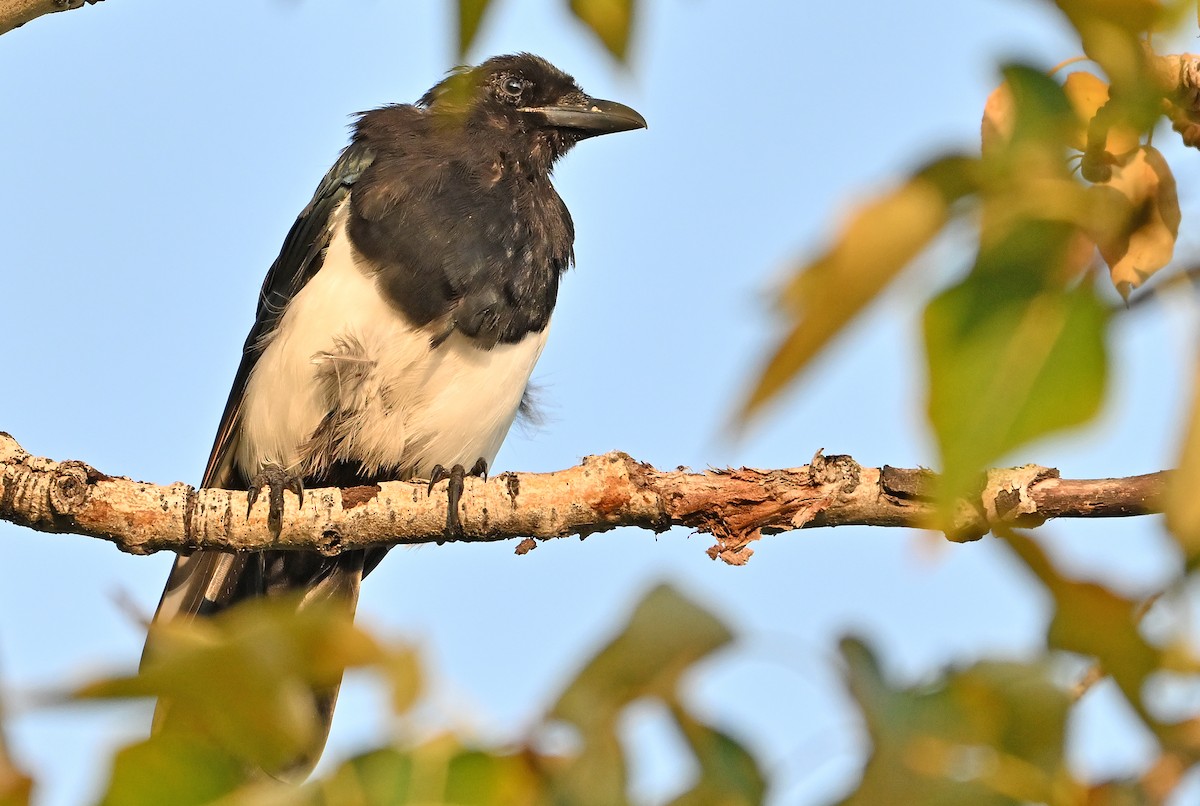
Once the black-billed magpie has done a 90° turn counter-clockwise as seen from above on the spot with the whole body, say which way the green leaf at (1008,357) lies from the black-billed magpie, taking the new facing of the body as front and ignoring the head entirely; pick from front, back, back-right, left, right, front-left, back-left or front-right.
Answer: back-right

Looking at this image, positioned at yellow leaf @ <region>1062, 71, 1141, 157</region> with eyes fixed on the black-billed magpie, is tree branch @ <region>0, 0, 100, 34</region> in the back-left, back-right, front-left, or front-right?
front-left

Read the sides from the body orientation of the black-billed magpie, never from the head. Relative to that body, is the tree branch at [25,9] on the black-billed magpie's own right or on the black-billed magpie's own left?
on the black-billed magpie's own right

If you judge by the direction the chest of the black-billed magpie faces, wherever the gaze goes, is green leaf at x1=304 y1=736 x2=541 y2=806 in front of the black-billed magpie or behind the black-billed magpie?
in front

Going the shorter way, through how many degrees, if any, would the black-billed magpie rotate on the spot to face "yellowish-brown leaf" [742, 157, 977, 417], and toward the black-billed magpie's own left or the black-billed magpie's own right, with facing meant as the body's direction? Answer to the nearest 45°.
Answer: approximately 45° to the black-billed magpie's own right

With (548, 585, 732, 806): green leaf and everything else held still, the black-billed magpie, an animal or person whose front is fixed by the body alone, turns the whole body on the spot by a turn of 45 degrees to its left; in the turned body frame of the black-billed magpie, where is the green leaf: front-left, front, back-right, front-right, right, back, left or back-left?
right

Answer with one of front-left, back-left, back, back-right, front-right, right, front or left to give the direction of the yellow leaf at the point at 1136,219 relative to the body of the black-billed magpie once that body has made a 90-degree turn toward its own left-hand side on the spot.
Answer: front-right

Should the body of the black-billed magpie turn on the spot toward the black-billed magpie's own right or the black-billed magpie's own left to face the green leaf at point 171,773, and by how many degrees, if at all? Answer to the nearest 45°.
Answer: approximately 45° to the black-billed magpie's own right

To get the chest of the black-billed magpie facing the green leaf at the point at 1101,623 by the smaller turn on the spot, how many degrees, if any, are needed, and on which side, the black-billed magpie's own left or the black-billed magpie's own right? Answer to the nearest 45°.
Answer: approximately 45° to the black-billed magpie's own right

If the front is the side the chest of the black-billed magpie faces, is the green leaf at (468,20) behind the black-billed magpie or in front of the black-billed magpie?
in front

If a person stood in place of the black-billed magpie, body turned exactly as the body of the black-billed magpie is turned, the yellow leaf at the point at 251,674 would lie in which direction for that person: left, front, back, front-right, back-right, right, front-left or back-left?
front-right

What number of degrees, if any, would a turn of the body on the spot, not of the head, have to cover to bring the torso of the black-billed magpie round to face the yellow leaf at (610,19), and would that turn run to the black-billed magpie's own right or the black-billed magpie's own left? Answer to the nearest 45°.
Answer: approximately 45° to the black-billed magpie's own right
